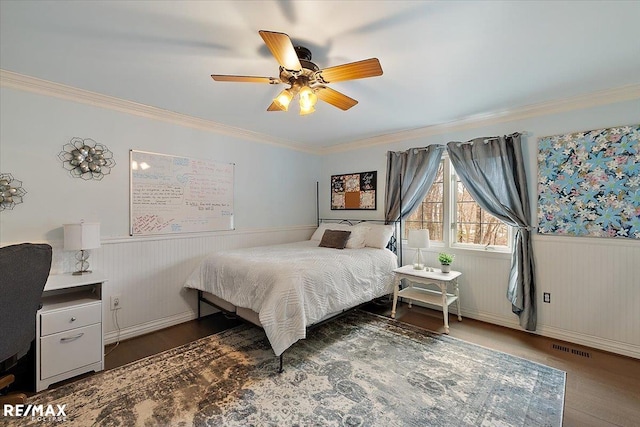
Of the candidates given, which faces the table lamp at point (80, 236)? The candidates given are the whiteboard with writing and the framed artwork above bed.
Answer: the framed artwork above bed

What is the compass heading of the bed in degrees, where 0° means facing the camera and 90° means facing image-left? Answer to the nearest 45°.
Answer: approximately 45°

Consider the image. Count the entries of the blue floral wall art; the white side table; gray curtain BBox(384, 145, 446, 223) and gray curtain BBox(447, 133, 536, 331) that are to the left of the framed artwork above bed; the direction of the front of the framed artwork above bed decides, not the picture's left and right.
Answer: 4

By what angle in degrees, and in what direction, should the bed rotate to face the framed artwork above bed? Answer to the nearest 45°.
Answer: approximately 180°

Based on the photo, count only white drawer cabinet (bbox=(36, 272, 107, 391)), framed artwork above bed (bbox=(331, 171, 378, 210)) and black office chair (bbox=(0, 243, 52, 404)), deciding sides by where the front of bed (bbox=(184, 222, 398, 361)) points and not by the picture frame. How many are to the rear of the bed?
1

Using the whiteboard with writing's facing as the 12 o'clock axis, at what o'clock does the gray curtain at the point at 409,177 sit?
The gray curtain is roughly at 11 o'clock from the whiteboard with writing.

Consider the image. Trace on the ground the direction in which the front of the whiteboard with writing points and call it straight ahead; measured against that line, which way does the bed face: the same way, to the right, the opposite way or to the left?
to the right

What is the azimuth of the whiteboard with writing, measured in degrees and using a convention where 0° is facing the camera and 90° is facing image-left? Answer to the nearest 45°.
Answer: approximately 315°

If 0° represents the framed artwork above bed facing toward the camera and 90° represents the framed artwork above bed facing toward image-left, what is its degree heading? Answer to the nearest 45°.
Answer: approximately 45°

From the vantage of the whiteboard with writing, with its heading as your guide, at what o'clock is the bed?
The bed is roughly at 12 o'clock from the whiteboard with writing.

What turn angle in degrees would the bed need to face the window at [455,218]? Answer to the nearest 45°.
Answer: approximately 135° to its left

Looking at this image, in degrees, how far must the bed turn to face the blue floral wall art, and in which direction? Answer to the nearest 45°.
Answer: approximately 135° to its left
